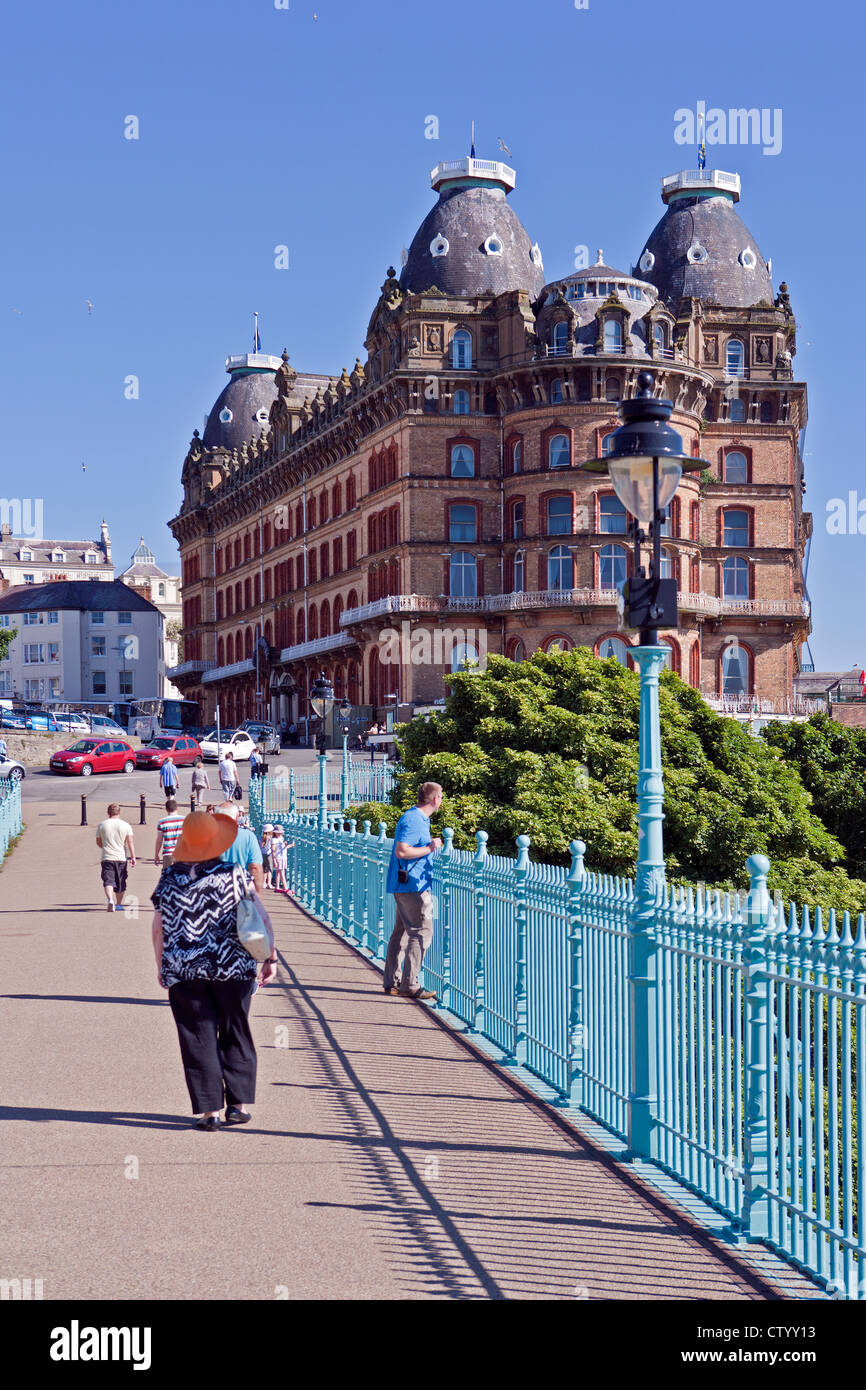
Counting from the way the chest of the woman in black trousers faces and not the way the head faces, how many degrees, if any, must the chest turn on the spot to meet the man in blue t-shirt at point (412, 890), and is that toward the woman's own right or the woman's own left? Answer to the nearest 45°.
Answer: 0° — they already face them

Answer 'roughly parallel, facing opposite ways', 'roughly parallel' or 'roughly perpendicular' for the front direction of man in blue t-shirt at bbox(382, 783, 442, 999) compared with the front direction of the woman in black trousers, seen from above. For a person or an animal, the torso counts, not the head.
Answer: roughly perpendicular

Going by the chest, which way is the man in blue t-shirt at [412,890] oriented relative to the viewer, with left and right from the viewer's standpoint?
facing to the right of the viewer

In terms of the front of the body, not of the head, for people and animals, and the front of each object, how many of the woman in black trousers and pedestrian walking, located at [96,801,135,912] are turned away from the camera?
2

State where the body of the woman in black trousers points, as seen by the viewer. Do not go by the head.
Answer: away from the camera

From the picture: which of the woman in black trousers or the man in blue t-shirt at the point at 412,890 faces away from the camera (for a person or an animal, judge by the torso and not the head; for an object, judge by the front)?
the woman in black trousers

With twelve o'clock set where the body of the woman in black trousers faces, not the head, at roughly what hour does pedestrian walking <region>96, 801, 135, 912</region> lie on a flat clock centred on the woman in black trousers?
The pedestrian walking is roughly at 12 o'clock from the woman in black trousers.

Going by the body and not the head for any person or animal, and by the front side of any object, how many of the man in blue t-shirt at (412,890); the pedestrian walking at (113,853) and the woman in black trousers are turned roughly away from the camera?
2

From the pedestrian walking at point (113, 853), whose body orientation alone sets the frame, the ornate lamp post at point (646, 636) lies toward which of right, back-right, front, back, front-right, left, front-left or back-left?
back

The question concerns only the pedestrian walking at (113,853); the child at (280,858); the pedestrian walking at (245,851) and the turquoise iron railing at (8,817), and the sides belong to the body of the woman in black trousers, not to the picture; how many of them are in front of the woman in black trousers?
4

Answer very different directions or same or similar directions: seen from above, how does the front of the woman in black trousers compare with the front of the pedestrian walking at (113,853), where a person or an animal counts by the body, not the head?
same or similar directions

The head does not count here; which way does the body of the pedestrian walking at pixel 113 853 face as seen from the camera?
away from the camera

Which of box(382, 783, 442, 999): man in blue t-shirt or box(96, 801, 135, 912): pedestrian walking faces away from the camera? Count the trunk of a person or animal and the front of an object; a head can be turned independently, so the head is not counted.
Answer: the pedestrian walking
